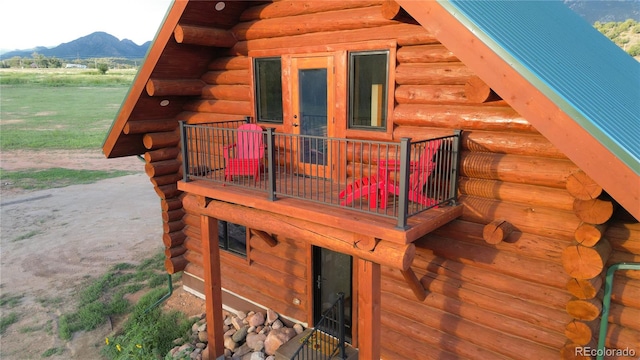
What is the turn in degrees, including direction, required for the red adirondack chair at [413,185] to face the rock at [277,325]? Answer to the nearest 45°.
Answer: approximately 45° to its right

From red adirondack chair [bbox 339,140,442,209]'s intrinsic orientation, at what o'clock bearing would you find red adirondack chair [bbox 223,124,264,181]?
red adirondack chair [bbox 223,124,264,181] is roughly at 1 o'clock from red adirondack chair [bbox 339,140,442,209].

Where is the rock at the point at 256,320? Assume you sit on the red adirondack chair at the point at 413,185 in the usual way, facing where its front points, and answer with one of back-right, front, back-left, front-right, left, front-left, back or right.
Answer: front-right

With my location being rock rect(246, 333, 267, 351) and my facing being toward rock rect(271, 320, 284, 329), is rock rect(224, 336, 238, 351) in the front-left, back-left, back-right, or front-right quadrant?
back-left

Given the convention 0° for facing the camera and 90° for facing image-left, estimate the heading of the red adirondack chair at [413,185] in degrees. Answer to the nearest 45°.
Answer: approximately 90°

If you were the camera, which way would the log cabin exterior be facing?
facing the viewer and to the left of the viewer

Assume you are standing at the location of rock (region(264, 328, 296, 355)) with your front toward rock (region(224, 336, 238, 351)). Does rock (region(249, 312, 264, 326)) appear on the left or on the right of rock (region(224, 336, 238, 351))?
right

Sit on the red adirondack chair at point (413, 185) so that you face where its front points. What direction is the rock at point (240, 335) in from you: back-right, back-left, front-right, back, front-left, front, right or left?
front-right
